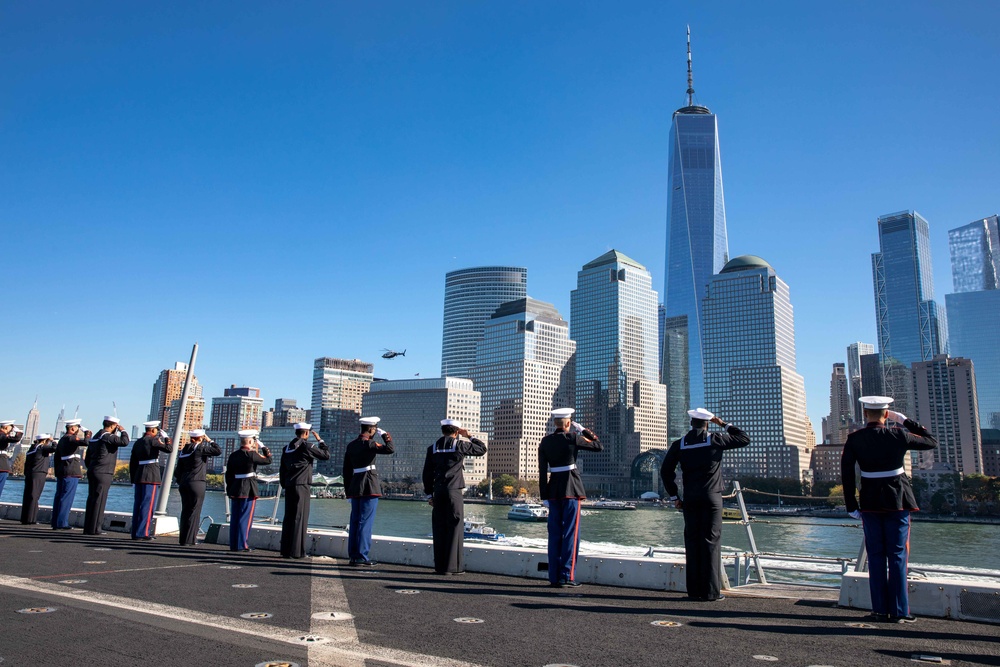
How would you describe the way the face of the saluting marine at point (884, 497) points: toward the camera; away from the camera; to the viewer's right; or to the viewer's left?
away from the camera

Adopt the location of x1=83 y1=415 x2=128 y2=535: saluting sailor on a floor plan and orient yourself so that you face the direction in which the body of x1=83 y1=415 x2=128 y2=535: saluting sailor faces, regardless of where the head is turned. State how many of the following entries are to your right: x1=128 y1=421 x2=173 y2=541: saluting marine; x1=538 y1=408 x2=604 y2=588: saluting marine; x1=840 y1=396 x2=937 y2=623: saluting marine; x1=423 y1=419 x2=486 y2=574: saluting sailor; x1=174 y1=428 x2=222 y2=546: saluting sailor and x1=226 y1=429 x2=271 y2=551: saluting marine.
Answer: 6

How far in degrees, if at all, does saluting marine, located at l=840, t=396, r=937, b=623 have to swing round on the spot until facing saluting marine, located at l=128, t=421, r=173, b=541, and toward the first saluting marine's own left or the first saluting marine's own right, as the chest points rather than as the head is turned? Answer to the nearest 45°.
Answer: approximately 90° to the first saluting marine's own left

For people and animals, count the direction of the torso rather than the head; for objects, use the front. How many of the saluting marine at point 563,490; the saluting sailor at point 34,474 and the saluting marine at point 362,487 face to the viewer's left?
0

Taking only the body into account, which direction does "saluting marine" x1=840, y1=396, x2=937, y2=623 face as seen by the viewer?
away from the camera

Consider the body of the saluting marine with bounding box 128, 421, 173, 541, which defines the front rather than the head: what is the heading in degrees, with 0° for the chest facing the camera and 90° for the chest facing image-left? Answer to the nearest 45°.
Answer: approximately 225°

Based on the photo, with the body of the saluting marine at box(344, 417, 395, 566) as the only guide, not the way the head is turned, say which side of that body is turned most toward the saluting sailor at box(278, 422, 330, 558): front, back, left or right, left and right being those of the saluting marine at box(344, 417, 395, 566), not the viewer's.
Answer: left

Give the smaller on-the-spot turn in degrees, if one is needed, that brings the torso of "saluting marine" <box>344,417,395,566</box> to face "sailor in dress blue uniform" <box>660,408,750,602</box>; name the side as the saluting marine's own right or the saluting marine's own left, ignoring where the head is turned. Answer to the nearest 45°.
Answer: approximately 90° to the saluting marine's own right

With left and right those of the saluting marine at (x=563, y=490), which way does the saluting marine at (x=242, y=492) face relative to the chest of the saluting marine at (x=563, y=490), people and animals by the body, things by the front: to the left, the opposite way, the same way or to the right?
the same way

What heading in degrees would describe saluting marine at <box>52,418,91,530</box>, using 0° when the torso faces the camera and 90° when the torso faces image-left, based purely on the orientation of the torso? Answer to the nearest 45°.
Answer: approximately 225°

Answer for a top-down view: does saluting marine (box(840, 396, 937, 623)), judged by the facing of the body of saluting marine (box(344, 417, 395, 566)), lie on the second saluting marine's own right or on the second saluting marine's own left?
on the second saluting marine's own right

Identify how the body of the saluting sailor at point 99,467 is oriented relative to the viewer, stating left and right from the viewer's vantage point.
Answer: facing away from the viewer and to the right of the viewer

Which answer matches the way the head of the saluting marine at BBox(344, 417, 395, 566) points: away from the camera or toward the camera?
away from the camera

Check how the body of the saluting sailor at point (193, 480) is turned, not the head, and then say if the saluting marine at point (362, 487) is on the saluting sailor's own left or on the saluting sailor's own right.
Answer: on the saluting sailor's own right

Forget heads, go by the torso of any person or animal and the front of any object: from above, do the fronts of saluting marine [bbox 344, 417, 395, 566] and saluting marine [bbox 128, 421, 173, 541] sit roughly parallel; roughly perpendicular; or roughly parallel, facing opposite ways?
roughly parallel

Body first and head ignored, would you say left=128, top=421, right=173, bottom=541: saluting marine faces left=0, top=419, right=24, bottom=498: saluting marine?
no

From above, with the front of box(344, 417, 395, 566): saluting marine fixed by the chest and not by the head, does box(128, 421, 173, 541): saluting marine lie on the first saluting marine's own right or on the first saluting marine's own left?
on the first saluting marine's own left

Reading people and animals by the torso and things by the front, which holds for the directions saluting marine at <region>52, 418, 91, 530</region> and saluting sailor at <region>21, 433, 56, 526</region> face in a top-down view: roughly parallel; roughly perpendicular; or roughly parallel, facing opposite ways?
roughly parallel

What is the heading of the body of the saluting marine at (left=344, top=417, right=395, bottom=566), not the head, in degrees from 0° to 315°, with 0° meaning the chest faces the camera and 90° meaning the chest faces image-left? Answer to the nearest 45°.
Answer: approximately 225°

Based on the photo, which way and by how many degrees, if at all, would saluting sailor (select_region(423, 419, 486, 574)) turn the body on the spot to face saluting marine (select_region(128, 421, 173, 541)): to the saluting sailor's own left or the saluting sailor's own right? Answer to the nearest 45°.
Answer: approximately 90° to the saluting sailor's own left

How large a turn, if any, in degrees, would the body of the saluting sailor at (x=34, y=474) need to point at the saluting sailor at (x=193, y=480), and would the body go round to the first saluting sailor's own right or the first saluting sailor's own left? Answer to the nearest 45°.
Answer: approximately 90° to the first saluting sailor's own right
